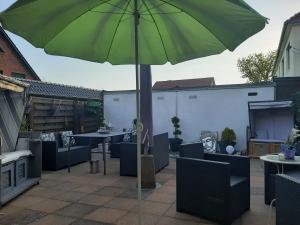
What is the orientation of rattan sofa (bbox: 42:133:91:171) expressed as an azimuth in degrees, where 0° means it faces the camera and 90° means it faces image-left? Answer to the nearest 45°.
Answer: approximately 315°

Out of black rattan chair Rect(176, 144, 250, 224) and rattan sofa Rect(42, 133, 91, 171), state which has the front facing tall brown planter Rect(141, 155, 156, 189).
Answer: the rattan sofa

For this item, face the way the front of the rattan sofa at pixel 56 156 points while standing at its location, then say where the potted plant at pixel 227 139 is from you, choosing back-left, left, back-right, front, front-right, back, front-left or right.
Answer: front-left

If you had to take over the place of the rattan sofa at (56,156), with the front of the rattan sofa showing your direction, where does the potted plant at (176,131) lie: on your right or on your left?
on your left

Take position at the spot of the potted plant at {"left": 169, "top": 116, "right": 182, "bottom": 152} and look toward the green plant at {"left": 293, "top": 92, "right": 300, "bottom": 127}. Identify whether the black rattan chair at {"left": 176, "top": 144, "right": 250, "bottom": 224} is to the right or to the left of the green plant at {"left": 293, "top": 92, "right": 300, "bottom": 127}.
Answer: right

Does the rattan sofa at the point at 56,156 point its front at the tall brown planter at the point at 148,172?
yes

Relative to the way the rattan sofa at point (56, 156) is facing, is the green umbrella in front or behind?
in front
